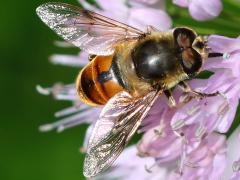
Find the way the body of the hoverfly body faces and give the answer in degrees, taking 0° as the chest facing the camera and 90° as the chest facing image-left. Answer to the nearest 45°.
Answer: approximately 270°
